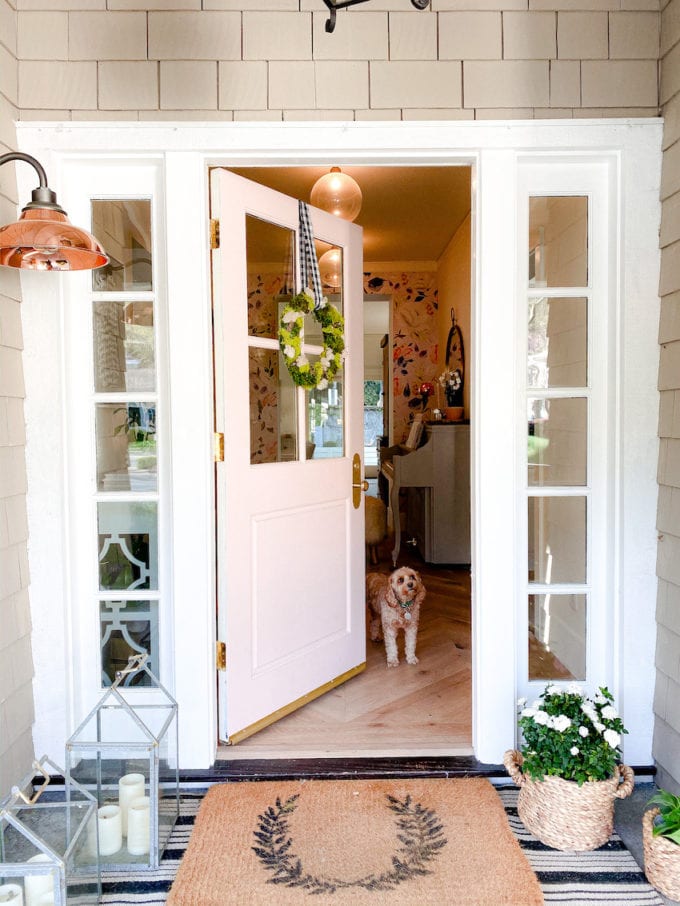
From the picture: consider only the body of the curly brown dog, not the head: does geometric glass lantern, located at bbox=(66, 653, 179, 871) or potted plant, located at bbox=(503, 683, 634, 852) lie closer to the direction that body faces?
the potted plant

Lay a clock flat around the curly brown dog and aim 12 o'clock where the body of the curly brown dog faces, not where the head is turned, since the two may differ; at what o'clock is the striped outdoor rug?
The striped outdoor rug is roughly at 1 o'clock from the curly brown dog.

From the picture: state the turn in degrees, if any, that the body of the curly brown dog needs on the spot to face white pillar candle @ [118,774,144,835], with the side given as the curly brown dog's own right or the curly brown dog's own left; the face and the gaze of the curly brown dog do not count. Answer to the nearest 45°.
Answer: approximately 90° to the curly brown dog's own right

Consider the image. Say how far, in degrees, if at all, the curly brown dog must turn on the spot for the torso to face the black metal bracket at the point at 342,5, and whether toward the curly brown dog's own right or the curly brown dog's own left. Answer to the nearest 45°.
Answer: approximately 45° to the curly brown dog's own right

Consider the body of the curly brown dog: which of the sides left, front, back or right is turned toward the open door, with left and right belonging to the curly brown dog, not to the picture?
right

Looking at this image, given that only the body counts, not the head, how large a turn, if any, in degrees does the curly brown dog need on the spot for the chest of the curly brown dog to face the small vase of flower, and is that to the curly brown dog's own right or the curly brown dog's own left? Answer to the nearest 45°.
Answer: approximately 135° to the curly brown dog's own left

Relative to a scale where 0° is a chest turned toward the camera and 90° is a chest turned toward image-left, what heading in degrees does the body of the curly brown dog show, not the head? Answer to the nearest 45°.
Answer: approximately 315°

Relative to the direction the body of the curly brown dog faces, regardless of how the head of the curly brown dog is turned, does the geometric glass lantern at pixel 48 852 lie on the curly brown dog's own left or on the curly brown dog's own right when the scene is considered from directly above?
on the curly brown dog's own right

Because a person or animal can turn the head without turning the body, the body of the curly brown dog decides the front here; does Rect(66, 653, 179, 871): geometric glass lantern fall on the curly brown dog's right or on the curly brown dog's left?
on the curly brown dog's right
